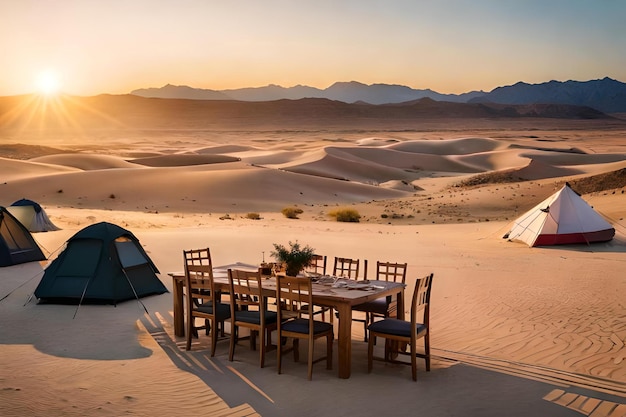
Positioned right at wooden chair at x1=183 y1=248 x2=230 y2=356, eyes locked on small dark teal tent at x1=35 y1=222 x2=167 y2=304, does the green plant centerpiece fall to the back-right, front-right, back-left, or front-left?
back-right

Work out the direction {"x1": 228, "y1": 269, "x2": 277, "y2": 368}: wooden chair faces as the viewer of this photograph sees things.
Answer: facing away from the viewer and to the right of the viewer

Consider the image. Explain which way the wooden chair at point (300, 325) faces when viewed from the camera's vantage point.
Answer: facing away from the viewer and to the right of the viewer

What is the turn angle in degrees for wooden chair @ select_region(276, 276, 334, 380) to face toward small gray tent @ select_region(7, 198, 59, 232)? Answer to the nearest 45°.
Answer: approximately 90° to its left

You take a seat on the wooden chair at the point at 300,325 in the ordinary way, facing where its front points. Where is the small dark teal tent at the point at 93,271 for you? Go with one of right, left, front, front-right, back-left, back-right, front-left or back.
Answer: left

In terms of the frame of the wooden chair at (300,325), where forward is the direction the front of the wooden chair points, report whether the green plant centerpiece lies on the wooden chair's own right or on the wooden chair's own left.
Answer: on the wooden chair's own left

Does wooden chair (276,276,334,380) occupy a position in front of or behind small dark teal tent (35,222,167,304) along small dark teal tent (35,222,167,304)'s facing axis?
in front

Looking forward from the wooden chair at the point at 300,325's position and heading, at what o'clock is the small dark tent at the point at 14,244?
The small dark tent is roughly at 9 o'clock from the wooden chair.

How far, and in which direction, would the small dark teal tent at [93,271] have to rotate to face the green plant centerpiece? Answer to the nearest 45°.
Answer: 0° — it already faces it

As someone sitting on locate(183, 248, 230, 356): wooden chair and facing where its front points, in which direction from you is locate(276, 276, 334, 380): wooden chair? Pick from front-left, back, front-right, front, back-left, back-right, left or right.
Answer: right

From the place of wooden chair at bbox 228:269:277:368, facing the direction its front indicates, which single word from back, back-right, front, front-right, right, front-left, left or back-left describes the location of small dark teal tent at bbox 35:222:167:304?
left

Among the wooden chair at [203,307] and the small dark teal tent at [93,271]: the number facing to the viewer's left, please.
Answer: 0

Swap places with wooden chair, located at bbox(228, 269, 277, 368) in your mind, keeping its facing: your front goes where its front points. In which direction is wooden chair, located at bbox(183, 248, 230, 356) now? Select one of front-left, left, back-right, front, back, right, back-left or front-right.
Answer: left

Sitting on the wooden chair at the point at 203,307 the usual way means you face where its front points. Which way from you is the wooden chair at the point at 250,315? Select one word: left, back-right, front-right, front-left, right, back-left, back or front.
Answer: right
